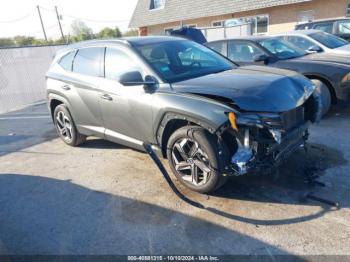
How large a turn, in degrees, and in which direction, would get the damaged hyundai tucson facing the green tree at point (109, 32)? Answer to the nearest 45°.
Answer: approximately 135° to its left

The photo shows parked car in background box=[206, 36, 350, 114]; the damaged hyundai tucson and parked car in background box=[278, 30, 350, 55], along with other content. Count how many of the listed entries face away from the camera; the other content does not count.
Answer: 0

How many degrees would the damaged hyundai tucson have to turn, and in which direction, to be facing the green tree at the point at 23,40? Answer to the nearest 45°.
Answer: approximately 180°

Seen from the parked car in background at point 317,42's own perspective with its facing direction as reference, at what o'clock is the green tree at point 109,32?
The green tree is roughly at 6 o'clock from the parked car in background.

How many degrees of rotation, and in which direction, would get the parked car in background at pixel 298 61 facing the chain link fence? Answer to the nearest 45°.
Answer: approximately 135° to its right

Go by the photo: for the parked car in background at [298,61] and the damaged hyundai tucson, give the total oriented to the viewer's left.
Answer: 0

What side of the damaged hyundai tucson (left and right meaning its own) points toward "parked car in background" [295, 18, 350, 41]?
left

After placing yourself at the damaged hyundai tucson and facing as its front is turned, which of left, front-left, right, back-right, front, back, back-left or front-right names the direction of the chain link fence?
back

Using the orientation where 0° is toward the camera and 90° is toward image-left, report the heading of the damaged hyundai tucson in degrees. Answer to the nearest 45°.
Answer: approximately 315°

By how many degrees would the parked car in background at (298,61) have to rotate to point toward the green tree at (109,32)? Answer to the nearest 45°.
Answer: approximately 180°
